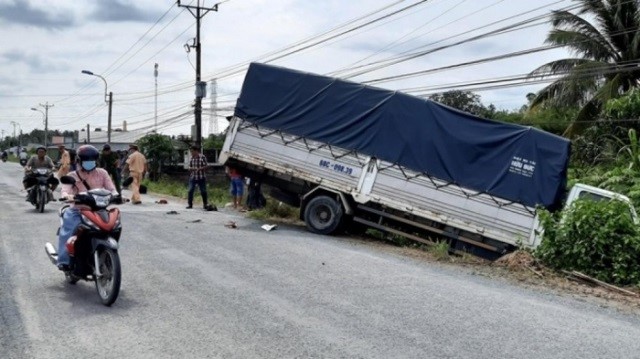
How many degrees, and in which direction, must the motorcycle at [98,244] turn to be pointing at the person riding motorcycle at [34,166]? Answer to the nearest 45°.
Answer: approximately 135° to its left

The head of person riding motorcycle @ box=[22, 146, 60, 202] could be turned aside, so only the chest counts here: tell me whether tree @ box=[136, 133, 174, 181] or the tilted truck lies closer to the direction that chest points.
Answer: the tilted truck

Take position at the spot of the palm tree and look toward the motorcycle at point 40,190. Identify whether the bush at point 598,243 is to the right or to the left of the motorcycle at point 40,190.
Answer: left

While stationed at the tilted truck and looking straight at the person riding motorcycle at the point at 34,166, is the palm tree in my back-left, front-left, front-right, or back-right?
back-right

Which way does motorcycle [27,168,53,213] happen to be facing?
toward the camera

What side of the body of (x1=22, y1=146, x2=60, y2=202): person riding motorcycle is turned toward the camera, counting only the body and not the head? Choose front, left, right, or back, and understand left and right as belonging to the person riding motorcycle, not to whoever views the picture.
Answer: front

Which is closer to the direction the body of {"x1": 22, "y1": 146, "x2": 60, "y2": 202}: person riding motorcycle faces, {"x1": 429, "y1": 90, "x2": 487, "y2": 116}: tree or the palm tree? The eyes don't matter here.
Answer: the palm tree

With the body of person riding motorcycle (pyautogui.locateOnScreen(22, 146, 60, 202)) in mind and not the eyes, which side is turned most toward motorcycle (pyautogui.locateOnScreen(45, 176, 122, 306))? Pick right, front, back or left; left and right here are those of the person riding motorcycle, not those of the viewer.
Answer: front

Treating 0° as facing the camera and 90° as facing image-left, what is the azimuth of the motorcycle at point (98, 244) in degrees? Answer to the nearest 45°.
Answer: approximately 315°

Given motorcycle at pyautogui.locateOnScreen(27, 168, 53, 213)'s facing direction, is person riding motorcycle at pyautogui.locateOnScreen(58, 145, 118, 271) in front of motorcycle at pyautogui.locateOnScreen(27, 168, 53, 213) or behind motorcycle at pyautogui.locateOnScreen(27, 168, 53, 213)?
in front

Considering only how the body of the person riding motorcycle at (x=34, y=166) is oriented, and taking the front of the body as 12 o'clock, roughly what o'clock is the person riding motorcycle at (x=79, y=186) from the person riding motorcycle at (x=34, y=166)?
the person riding motorcycle at (x=79, y=186) is roughly at 12 o'clock from the person riding motorcycle at (x=34, y=166).

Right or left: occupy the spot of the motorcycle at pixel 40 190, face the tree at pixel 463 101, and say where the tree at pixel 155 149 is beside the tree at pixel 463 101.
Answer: left
